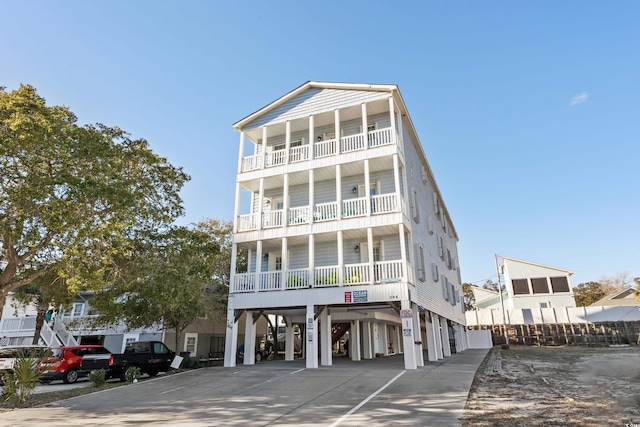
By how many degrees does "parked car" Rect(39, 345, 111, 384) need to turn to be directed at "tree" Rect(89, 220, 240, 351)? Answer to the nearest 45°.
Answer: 0° — it already faces it

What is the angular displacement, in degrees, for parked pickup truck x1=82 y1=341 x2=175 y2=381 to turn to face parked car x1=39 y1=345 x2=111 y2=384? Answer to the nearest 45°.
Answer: approximately 135° to its left

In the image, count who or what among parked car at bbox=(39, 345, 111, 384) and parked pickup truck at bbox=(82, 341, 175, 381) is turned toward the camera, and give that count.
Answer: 0

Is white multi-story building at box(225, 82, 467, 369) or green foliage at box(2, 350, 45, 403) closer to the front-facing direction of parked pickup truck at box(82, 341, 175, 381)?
the white multi-story building

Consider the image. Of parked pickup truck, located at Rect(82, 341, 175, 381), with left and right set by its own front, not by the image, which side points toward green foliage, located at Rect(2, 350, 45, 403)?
back
